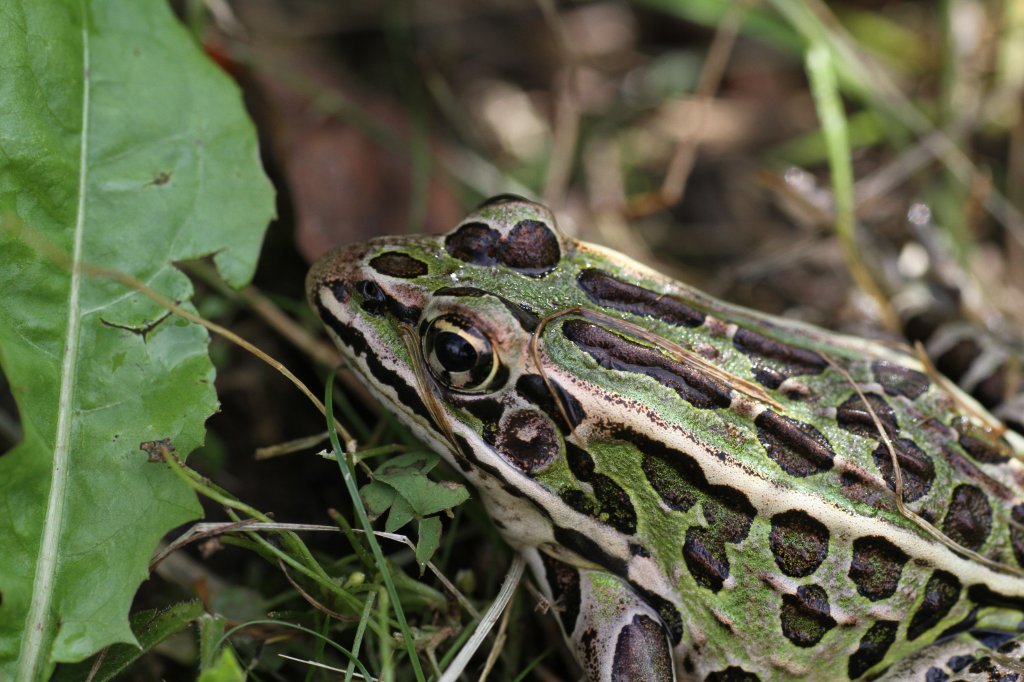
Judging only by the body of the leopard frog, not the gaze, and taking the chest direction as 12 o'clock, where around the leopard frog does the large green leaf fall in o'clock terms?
The large green leaf is roughly at 11 o'clock from the leopard frog.

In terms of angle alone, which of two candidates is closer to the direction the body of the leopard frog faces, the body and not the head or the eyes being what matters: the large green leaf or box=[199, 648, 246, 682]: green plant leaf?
the large green leaf

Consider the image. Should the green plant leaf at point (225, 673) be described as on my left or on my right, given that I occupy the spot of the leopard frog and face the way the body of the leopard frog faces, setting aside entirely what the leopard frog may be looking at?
on my left

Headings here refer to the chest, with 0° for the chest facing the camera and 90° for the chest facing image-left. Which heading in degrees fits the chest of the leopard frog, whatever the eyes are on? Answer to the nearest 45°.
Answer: approximately 90°
